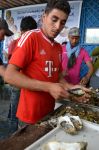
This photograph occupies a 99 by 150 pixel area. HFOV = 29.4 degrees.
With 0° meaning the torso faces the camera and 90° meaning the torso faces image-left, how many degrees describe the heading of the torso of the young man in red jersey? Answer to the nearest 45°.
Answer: approximately 315°

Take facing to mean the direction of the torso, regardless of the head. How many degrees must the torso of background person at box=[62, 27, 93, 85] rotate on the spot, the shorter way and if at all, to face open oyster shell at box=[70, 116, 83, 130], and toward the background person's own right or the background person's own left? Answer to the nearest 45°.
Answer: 0° — they already face it

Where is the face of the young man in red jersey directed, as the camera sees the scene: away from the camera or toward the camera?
toward the camera

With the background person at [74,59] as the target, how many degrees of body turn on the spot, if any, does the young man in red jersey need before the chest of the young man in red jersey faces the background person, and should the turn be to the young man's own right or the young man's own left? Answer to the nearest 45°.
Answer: approximately 135° to the young man's own left

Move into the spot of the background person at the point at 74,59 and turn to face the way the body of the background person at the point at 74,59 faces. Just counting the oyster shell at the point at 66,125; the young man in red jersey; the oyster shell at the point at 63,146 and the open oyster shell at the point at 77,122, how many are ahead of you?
4

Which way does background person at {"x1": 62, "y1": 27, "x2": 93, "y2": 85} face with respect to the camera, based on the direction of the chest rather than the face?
toward the camera

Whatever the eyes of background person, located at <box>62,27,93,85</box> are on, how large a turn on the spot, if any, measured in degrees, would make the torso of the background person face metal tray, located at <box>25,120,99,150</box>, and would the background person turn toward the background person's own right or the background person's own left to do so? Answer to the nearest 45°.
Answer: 0° — they already face it

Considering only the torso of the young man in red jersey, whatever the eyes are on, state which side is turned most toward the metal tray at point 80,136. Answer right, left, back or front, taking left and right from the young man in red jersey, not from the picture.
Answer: front

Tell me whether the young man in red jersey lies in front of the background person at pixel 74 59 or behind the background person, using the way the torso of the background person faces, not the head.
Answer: in front

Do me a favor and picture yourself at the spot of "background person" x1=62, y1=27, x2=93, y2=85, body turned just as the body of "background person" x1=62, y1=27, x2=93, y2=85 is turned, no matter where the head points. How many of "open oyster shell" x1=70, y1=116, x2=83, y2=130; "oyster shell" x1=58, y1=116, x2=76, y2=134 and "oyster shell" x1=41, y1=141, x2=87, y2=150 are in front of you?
3

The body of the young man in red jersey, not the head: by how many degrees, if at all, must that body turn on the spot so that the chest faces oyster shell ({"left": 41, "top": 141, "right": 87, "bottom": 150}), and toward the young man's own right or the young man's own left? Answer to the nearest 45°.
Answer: approximately 45° to the young man's own right

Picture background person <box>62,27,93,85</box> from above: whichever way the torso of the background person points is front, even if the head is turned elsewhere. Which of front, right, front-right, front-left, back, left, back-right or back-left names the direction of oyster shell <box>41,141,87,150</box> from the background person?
front

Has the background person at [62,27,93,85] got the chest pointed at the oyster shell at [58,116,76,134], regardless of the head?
yes

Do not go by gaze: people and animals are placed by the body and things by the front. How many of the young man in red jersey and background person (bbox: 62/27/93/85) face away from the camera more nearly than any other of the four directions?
0
